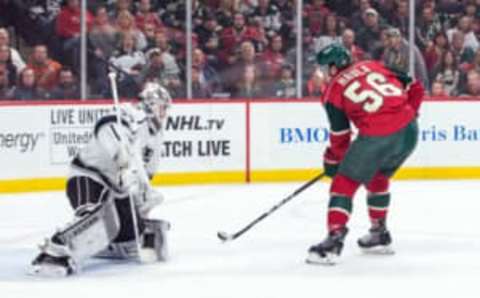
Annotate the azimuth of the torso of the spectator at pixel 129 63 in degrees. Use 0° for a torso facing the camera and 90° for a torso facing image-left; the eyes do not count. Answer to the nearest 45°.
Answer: approximately 0°

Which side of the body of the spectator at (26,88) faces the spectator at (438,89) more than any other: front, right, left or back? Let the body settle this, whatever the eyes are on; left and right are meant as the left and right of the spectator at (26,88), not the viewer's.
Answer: left

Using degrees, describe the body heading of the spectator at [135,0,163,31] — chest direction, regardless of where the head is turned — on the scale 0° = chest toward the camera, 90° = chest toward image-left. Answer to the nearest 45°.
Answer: approximately 0°
